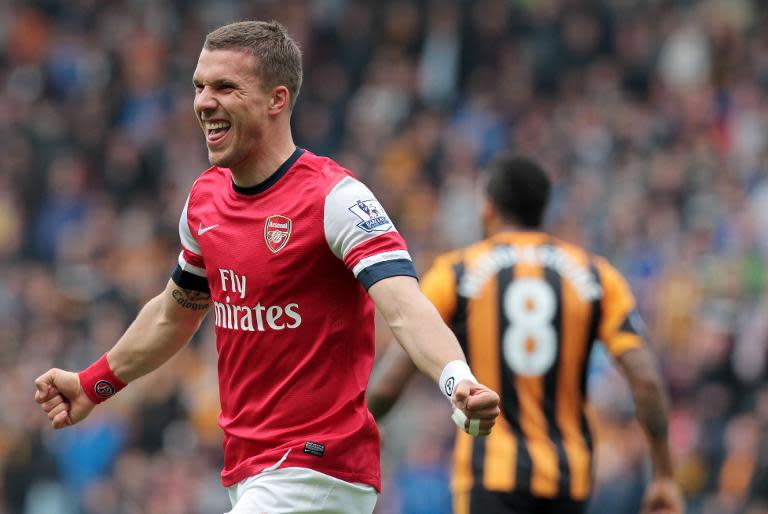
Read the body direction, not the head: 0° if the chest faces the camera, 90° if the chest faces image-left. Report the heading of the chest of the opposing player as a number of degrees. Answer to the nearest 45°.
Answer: approximately 180°
